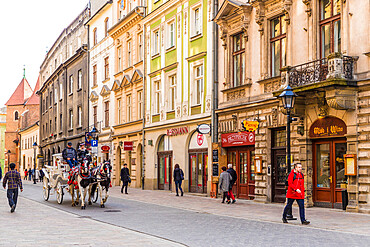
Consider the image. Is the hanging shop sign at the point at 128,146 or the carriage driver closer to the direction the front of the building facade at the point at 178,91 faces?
the carriage driver

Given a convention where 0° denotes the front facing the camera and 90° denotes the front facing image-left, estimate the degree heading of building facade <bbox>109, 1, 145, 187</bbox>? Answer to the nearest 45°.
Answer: approximately 45°

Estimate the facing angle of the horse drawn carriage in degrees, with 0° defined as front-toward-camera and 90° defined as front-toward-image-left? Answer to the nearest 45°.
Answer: approximately 315°

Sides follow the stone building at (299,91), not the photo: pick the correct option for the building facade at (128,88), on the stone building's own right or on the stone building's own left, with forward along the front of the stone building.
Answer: on the stone building's own right

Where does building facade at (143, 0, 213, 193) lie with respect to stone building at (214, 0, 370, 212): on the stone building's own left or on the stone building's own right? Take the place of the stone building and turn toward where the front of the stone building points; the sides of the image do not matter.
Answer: on the stone building's own right

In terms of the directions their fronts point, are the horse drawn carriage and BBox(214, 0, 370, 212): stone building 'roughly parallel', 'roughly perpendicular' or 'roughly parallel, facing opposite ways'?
roughly perpendicular

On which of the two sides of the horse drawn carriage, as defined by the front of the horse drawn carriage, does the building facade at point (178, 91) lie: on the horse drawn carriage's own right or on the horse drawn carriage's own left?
on the horse drawn carriage's own left

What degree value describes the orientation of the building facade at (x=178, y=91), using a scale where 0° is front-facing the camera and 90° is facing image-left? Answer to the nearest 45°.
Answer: approximately 45°

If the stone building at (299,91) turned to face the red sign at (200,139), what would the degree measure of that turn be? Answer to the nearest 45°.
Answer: approximately 90° to its right

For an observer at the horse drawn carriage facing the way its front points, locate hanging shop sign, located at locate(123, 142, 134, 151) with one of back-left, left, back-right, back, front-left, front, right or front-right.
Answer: back-left

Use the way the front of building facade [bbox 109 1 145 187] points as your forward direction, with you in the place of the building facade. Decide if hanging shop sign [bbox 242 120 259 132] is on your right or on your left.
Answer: on your left
